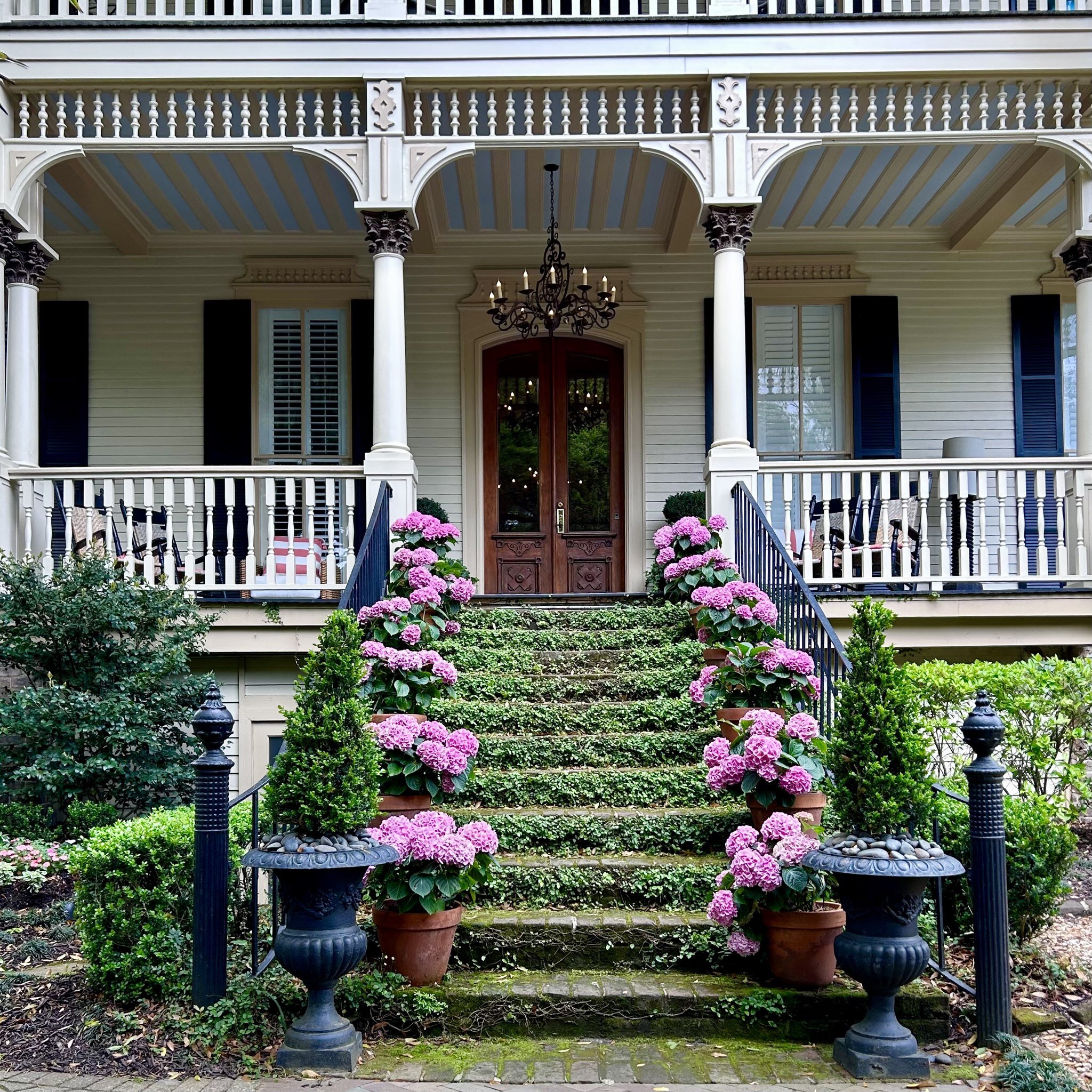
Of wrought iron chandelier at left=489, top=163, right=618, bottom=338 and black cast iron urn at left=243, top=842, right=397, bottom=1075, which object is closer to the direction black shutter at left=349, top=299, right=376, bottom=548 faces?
the black cast iron urn

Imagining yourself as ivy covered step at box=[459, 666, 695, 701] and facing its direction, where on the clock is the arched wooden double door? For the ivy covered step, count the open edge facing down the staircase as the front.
The arched wooden double door is roughly at 6 o'clock from the ivy covered step.

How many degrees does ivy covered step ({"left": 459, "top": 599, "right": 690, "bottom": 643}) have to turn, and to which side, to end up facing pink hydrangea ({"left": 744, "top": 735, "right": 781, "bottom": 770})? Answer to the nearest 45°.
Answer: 0° — it already faces it

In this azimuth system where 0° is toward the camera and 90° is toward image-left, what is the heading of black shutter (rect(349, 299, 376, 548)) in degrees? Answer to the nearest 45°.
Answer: approximately 0°

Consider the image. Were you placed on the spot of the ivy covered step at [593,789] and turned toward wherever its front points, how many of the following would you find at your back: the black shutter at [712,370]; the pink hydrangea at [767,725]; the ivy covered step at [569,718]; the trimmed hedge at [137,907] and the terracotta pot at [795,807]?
2

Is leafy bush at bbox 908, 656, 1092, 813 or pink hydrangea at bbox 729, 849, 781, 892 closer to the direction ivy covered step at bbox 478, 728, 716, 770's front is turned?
the pink hydrangea
